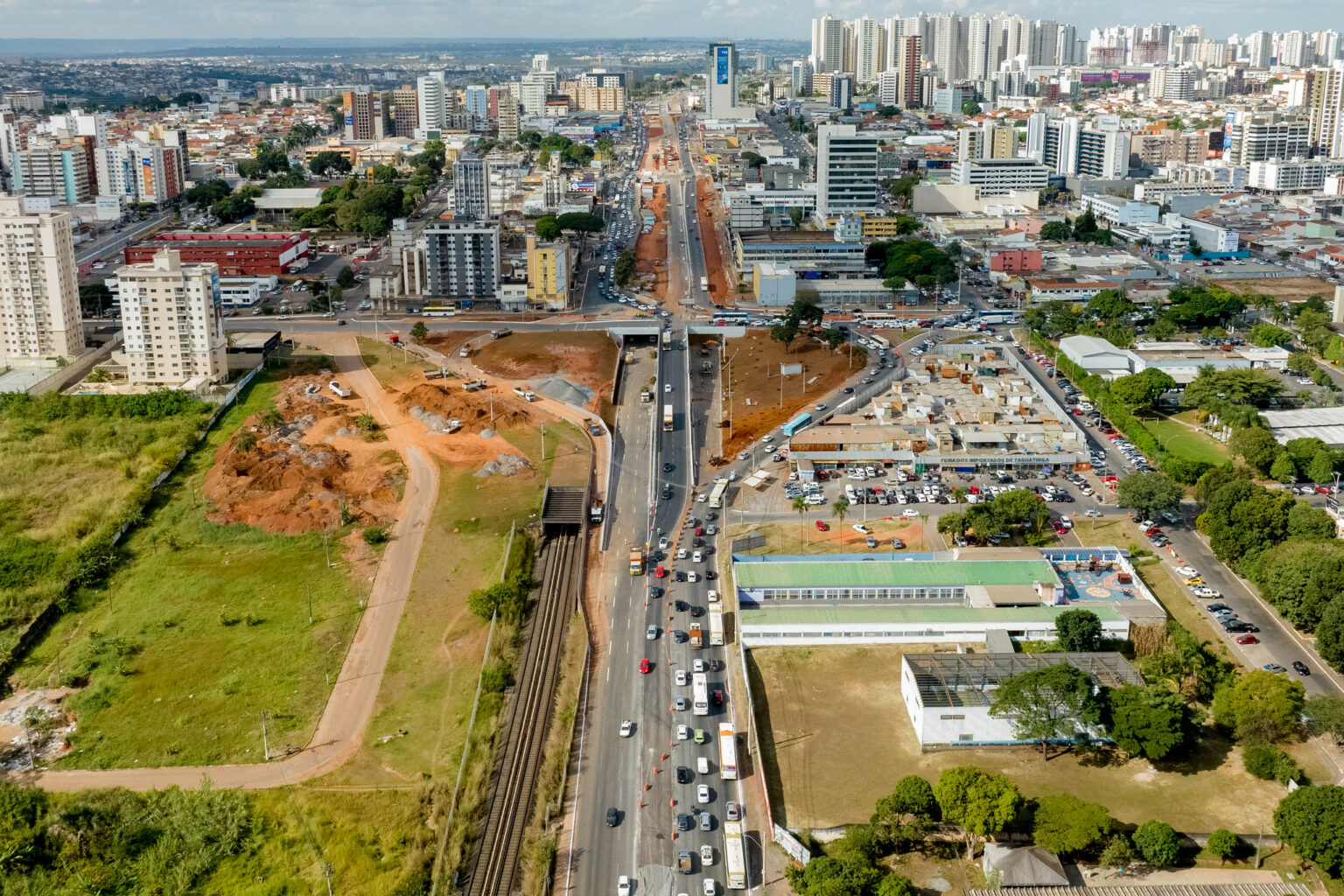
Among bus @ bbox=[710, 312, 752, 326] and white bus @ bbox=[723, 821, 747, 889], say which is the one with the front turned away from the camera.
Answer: the white bus

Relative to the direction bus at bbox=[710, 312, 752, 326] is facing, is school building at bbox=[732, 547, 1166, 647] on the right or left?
on its left

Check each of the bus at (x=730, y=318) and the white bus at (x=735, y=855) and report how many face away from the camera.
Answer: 1

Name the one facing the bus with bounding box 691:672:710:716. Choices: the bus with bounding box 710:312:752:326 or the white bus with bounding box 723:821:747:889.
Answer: the white bus

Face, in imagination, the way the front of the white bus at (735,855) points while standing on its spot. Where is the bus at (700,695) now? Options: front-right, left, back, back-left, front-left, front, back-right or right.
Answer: front

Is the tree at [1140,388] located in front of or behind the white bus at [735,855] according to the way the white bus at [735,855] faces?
in front

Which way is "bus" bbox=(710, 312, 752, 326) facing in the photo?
to the viewer's left

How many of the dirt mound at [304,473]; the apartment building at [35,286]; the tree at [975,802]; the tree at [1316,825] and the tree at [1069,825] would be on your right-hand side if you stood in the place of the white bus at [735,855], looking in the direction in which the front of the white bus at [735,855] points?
3

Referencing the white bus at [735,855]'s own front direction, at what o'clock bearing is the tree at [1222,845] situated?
The tree is roughly at 3 o'clock from the white bus.

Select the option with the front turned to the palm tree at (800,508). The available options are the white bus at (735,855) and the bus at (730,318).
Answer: the white bus

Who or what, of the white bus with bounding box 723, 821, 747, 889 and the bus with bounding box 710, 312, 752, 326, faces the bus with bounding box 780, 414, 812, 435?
the white bus

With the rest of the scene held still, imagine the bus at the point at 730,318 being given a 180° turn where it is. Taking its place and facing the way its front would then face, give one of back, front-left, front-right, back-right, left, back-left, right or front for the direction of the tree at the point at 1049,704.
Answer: right

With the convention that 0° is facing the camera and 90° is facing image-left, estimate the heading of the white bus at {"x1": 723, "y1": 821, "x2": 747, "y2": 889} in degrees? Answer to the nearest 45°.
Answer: approximately 180°

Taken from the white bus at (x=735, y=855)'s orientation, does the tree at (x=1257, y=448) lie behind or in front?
in front
